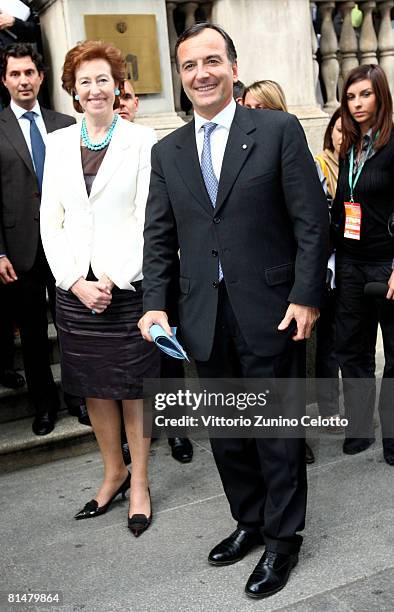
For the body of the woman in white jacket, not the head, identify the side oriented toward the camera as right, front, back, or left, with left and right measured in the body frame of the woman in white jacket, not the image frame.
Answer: front

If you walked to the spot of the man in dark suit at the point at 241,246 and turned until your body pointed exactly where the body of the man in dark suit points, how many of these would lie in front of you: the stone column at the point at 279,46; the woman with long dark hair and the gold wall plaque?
0

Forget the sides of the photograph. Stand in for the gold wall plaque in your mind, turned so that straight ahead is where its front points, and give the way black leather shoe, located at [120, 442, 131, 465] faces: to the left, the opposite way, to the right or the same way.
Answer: the same way

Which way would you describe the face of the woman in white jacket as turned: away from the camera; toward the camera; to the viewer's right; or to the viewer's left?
toward the camera

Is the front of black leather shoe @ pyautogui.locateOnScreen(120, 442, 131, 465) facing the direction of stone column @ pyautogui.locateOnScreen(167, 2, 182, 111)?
no

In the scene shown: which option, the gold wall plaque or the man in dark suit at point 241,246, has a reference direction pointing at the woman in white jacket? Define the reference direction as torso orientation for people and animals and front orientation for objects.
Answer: the gold wall plaque

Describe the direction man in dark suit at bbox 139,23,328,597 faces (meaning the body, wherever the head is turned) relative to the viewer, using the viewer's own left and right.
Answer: facing the viewer and to the left of the viewer

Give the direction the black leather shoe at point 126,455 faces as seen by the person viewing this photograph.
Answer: facing the viewer

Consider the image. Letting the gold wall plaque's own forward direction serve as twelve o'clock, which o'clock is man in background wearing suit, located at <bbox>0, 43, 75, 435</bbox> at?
The man in background wearing suit is roughly at 1 o'clock from the gold wall plaque.

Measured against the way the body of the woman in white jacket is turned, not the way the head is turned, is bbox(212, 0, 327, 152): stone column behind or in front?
behind

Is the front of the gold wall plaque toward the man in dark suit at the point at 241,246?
yes

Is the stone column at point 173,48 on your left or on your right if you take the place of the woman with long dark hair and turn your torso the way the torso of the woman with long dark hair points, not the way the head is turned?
on your right

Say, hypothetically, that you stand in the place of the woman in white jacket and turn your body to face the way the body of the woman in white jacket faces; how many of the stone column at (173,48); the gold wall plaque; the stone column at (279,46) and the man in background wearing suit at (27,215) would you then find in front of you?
0

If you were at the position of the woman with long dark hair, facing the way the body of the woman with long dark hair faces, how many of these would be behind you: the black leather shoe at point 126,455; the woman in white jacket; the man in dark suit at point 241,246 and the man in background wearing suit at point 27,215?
0

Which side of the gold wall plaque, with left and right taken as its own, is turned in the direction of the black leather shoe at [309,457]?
front

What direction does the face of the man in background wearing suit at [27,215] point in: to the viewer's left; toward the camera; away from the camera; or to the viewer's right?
toward the camera

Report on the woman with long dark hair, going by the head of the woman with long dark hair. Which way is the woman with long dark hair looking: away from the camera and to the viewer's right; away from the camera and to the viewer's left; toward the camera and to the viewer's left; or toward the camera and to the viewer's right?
toward the camera and to the viewer's left

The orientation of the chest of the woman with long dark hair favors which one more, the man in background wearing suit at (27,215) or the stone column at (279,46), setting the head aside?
the man in background wearing suit
